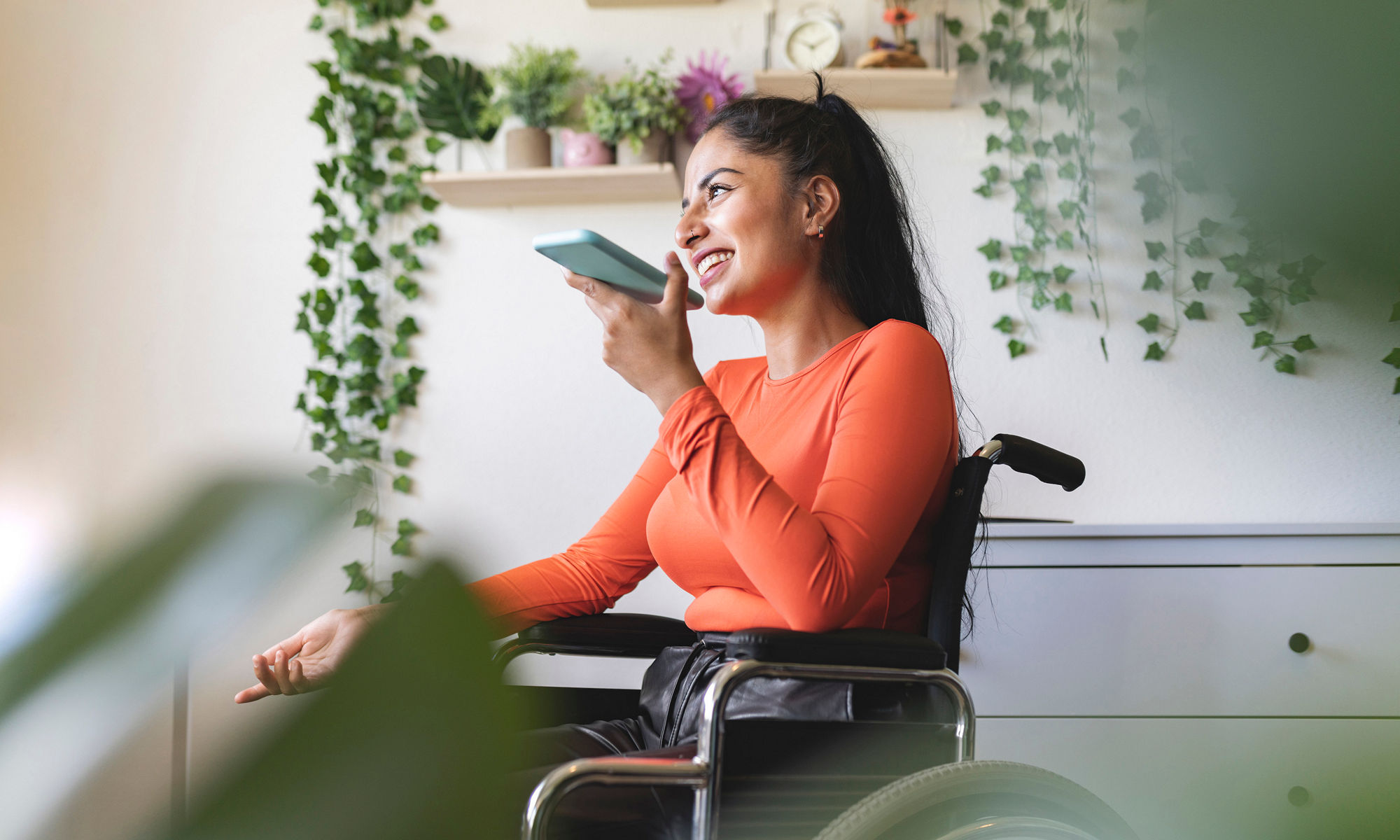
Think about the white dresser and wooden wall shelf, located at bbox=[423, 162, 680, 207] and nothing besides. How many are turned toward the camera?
2

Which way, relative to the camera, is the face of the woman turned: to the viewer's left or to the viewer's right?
to the viewer's left

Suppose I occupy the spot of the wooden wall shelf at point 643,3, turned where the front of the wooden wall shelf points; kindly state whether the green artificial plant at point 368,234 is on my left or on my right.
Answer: on my right

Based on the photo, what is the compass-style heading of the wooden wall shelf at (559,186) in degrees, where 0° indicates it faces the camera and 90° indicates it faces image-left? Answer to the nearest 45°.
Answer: approximately 0°
